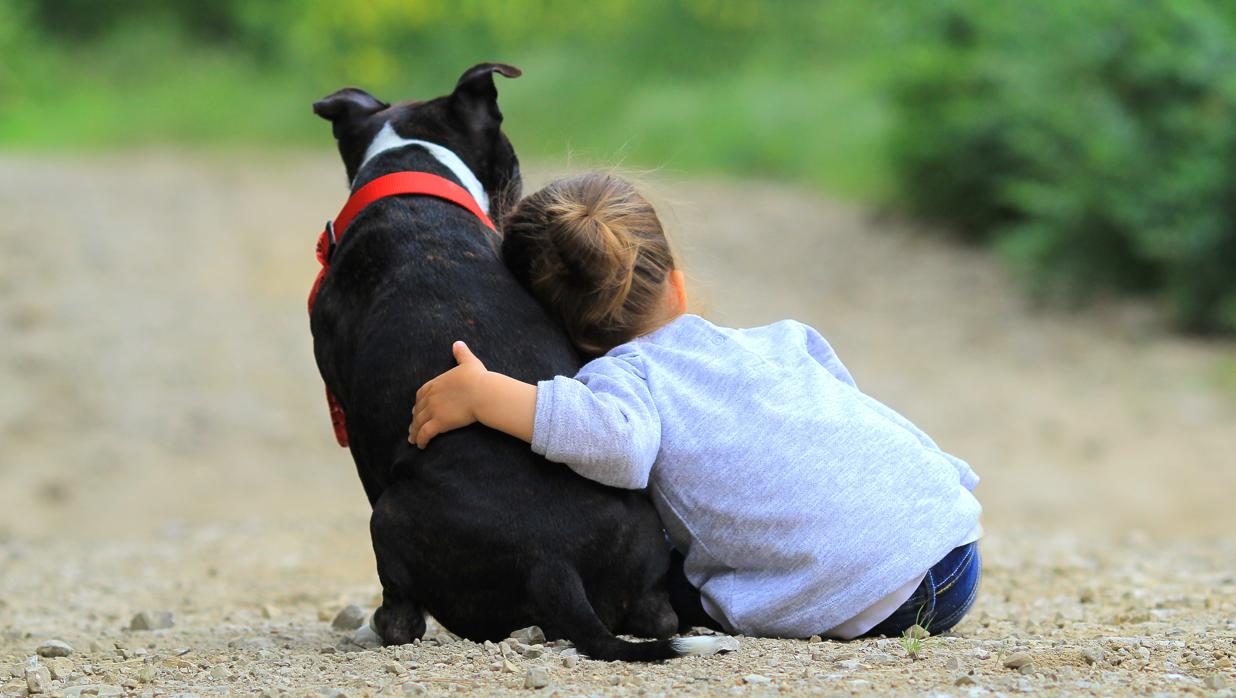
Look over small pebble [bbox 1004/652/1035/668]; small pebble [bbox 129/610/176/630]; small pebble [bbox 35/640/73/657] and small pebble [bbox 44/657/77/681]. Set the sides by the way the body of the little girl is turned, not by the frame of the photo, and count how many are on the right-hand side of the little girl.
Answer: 1

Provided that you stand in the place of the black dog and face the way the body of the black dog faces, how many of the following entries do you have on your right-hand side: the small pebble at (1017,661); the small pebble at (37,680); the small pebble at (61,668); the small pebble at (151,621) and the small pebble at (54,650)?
1

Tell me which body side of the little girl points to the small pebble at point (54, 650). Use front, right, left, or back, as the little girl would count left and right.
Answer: left

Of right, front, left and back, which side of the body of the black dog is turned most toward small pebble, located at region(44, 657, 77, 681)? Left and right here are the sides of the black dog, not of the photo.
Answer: left

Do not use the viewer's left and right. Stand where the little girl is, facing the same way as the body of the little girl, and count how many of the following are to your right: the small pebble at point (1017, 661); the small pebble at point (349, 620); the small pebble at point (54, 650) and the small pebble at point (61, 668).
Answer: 1

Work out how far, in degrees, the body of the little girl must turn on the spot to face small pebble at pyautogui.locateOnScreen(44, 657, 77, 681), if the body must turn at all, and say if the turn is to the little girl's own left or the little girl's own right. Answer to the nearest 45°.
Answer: approximately 90° to the little girl's own left

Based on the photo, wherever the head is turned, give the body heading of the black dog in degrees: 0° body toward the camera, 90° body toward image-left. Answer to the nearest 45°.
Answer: approximately 180°

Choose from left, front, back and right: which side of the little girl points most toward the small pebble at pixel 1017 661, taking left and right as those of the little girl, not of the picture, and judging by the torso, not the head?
right

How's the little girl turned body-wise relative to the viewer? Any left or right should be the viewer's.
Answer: facing away from the viewer

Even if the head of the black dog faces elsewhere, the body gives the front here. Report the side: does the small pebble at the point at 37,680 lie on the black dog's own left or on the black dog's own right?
on the black dog's own left
